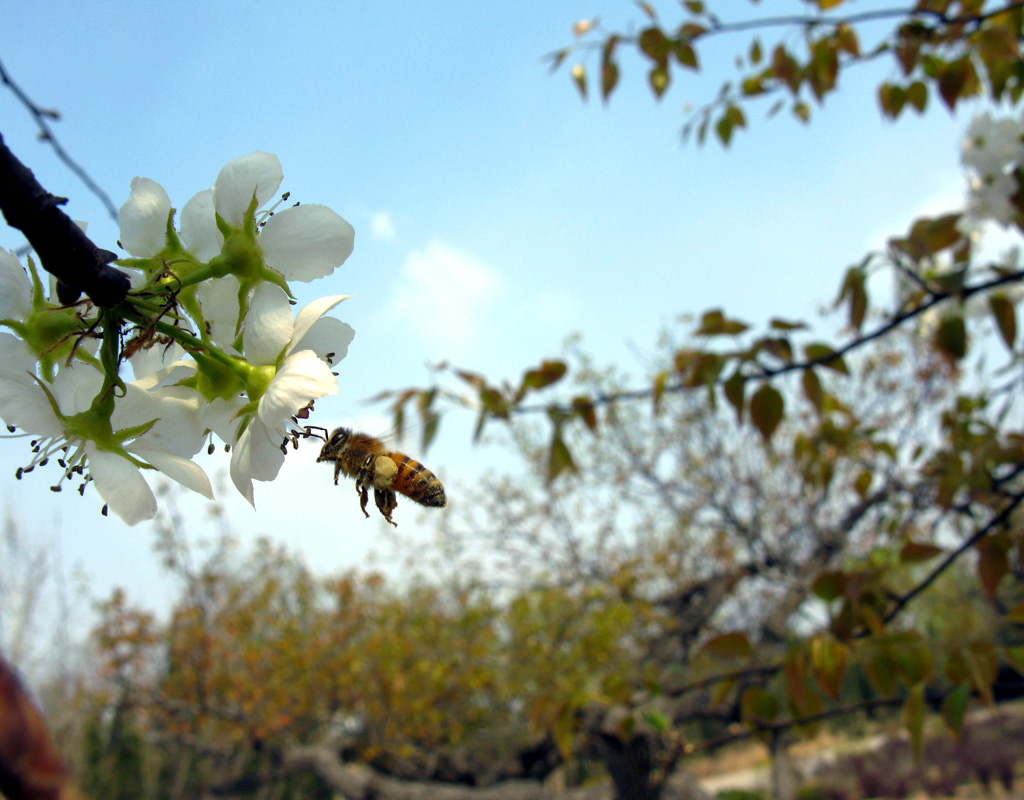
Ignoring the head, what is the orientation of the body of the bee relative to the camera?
to the viewer's left

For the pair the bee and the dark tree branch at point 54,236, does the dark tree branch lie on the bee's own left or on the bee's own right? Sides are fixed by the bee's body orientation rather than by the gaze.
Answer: on the bee's own left
